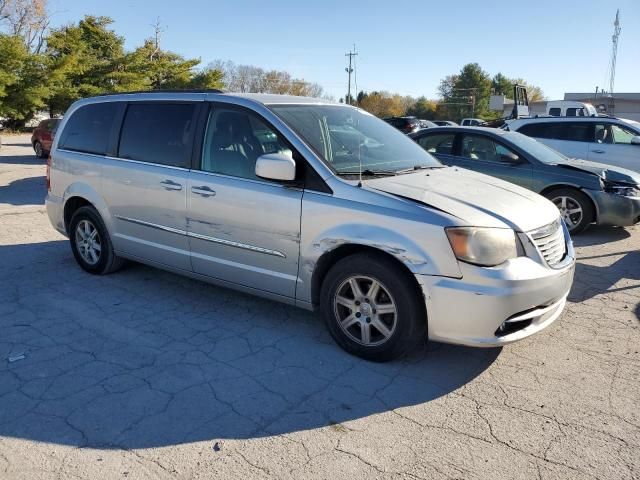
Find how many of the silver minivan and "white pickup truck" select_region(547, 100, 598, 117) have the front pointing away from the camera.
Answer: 0

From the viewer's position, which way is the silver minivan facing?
facing the viewer and to the right of the viewer

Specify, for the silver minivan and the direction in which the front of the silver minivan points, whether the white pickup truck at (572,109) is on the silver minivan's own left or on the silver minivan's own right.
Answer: on the silver minivan's own left

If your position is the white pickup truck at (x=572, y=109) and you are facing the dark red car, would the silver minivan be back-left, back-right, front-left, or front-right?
front-left
